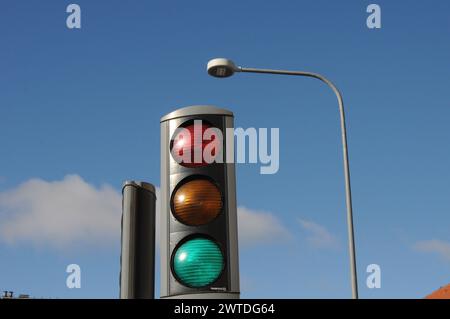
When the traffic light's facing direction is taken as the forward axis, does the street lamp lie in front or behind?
behind

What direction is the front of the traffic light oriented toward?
toward the camera
